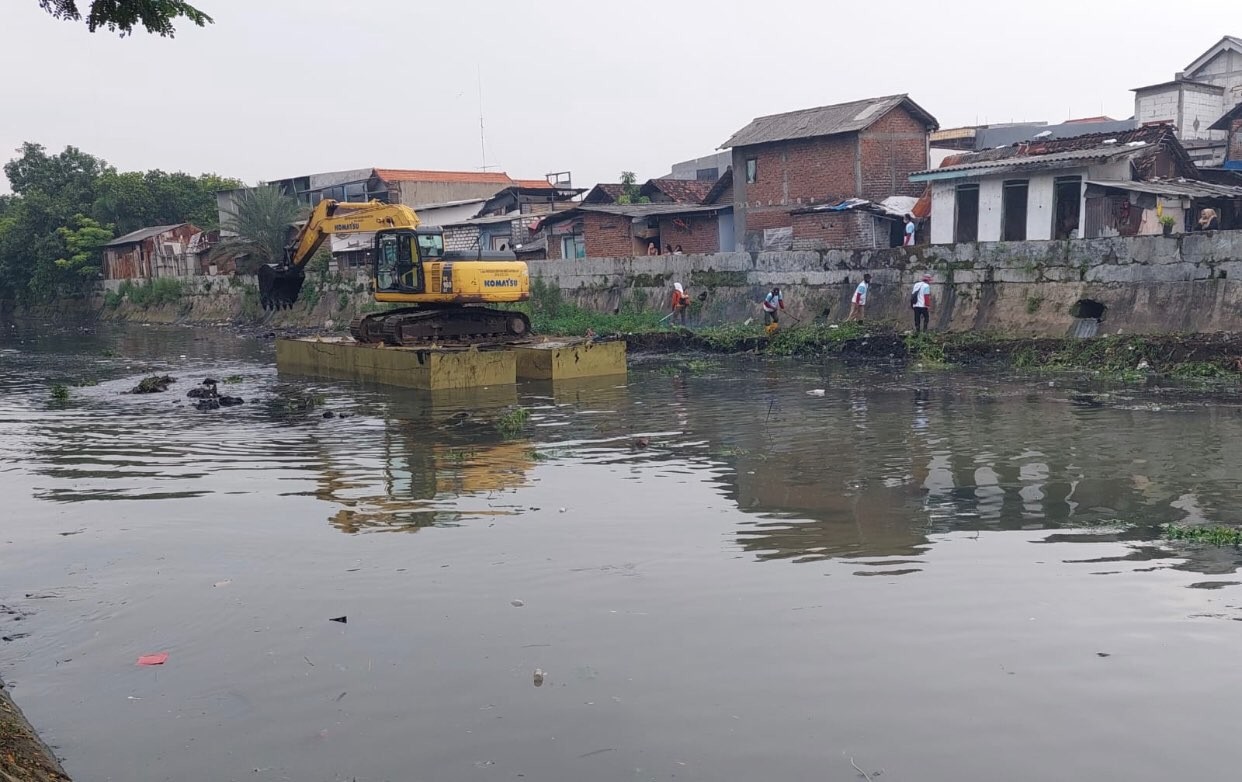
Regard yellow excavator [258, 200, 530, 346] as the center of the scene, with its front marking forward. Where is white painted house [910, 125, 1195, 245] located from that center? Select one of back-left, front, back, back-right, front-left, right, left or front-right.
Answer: back

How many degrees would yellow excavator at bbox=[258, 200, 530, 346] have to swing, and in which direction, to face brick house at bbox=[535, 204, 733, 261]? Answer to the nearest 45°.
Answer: approximately 135° to its right

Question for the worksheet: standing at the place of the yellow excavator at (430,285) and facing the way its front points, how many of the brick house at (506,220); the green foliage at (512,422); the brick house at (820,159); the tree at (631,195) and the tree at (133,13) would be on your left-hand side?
2

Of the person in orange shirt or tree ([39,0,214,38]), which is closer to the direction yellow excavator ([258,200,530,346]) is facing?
the tree

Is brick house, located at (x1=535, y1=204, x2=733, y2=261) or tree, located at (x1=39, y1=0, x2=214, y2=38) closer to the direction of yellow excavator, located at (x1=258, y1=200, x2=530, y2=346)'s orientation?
the tree

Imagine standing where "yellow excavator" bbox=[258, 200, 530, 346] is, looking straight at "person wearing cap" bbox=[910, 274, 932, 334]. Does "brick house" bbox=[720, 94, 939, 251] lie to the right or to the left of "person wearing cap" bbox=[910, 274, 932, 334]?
left

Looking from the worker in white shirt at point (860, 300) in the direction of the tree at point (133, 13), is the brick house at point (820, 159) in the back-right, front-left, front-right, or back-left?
back-right

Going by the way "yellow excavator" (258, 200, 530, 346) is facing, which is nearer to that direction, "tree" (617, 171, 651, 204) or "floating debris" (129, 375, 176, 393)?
the floating debris

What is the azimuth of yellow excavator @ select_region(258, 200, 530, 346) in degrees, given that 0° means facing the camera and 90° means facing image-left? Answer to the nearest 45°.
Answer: approximately 90°

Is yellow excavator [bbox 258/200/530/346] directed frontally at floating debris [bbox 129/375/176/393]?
yes

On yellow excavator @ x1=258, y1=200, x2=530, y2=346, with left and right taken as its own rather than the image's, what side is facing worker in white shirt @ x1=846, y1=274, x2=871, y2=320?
back

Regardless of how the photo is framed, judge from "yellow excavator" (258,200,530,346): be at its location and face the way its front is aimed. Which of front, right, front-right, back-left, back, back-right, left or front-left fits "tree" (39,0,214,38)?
left

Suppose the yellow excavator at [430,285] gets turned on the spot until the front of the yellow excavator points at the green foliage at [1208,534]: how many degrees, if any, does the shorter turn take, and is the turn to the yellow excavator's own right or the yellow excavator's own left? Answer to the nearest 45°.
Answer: approximately 90° to the yellow excavator's own left

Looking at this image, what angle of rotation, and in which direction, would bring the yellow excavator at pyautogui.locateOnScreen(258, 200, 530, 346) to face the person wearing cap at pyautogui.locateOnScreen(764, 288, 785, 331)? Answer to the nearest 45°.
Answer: approximately 180°

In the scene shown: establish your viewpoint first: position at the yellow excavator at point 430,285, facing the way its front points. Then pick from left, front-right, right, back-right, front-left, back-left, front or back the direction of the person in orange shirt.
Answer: back-right
